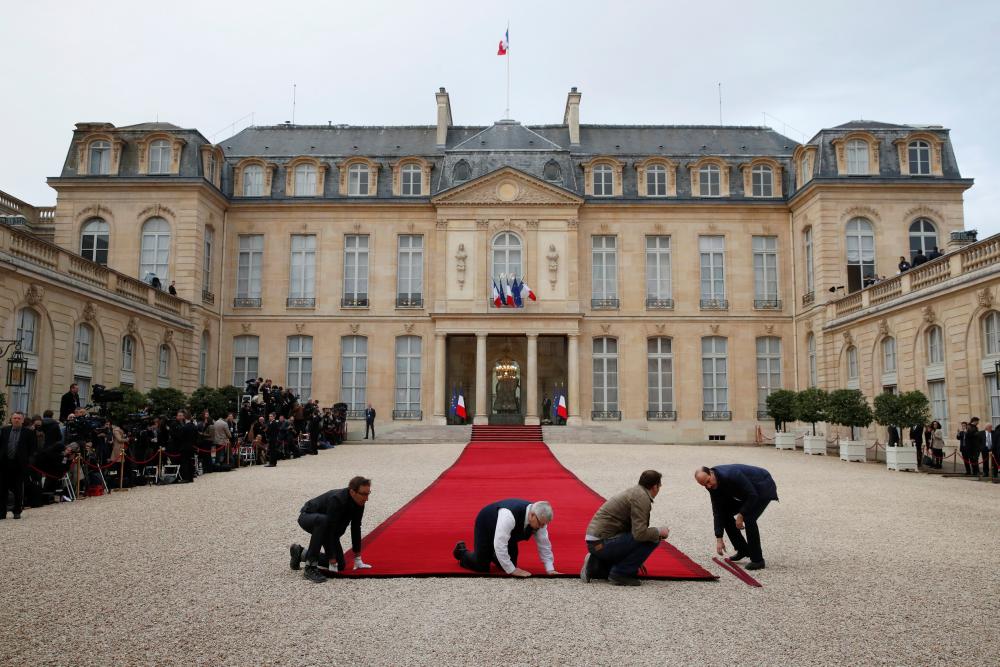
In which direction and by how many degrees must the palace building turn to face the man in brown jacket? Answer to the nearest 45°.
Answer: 0° — it already faces them

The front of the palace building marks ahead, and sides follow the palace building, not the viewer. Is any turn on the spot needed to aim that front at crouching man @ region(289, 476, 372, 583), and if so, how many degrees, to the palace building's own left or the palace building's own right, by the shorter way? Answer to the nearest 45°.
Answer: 0° — it already faces them

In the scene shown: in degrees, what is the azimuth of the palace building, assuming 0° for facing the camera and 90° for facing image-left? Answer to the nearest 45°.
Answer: approximately 0°

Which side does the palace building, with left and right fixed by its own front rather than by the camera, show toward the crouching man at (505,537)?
front

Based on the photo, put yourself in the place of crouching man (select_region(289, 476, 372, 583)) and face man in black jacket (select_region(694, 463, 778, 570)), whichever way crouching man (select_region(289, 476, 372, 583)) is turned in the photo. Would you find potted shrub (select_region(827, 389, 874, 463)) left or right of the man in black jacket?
left

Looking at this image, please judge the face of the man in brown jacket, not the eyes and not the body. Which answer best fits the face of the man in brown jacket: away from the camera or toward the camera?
away from the camera

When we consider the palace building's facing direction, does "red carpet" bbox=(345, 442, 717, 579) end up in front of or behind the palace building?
in front

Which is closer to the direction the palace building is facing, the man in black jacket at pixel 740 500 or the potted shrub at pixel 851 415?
the man in black jacket

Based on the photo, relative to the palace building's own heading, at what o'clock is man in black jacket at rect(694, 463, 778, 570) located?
The man in black jacket is roughly at 12 o'clock from the palace building.

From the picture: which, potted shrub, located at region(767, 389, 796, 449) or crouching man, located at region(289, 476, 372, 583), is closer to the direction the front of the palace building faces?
the crouching man

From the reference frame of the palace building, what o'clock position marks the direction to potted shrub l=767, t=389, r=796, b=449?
The potted shrub is roughly at 10 o'clock from the palace building.
